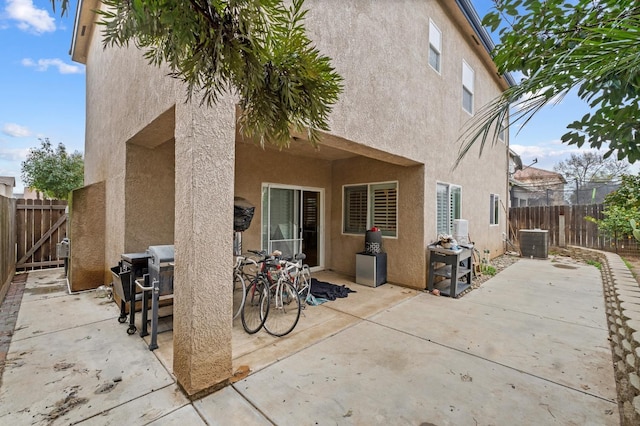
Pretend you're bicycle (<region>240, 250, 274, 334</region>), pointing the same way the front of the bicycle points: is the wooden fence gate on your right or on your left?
on your right

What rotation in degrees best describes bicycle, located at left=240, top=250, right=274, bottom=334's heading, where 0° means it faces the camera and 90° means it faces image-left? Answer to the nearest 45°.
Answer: approximately 45°

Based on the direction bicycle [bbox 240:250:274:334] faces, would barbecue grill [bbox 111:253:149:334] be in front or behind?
in front

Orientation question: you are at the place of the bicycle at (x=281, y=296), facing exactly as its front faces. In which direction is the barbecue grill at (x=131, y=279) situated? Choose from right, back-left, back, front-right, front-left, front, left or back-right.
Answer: front-right

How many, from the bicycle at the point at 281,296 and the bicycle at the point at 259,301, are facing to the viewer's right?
0

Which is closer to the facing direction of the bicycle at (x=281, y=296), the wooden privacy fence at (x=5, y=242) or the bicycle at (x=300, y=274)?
the wooden privacy fence

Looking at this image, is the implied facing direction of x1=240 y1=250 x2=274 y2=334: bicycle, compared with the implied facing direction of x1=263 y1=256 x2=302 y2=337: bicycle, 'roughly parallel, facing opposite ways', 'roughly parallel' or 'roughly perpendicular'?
roughly parallel

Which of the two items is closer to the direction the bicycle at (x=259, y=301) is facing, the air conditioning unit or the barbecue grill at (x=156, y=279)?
the barbecue grill

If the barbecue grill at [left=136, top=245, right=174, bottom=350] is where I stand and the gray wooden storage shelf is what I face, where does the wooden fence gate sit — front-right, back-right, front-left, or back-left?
back-left

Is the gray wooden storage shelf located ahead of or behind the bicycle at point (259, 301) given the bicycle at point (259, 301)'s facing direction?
behind
